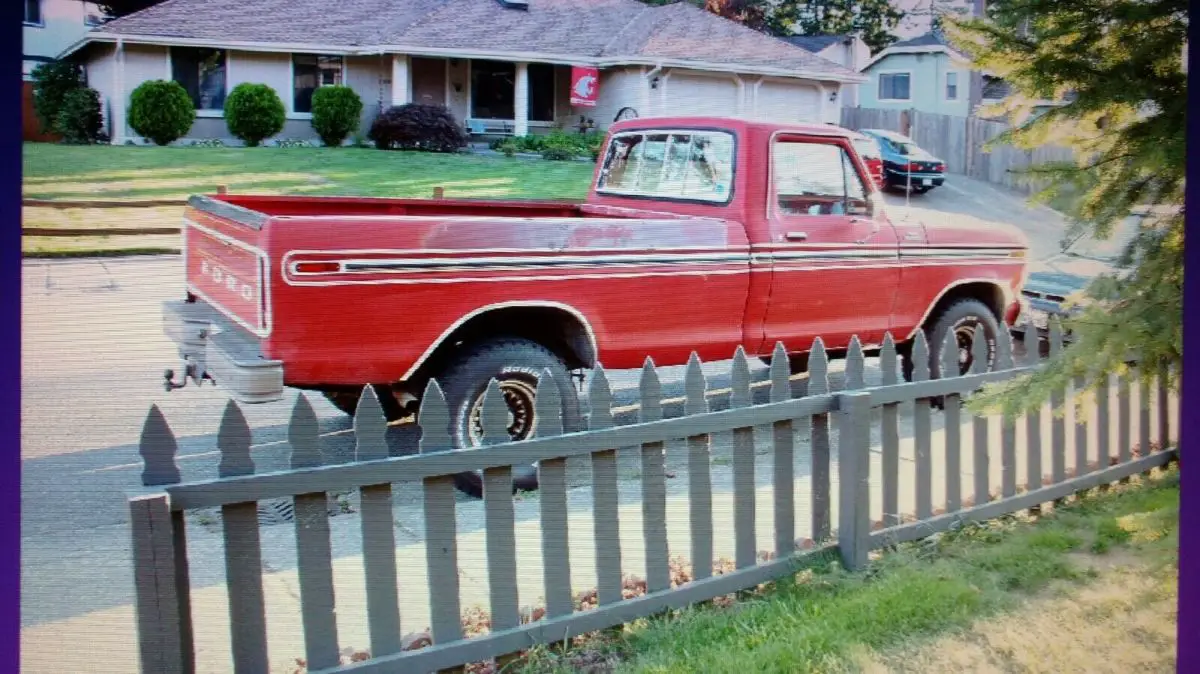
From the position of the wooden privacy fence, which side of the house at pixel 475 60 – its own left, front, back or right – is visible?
left

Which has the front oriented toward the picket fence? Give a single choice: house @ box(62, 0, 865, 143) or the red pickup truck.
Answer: the house

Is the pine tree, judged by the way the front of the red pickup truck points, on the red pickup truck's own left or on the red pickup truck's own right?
on the red pickup truck's own right

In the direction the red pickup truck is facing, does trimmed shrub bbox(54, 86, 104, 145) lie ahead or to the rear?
to the rear

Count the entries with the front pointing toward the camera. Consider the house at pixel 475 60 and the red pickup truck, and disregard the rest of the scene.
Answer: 1

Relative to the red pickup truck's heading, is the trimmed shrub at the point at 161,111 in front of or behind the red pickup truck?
behind

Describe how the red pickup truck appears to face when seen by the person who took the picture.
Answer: facing away from the viewer and to the right of the viewer

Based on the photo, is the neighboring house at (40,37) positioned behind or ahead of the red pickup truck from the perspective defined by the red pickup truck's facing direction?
behind

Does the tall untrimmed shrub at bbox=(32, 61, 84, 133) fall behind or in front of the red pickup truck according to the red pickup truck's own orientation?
behind

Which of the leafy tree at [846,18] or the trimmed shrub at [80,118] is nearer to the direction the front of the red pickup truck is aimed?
the leafy tree

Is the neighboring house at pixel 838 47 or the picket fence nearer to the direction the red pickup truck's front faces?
the neighboring house

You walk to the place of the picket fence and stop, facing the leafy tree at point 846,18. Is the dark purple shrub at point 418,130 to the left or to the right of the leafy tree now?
left
